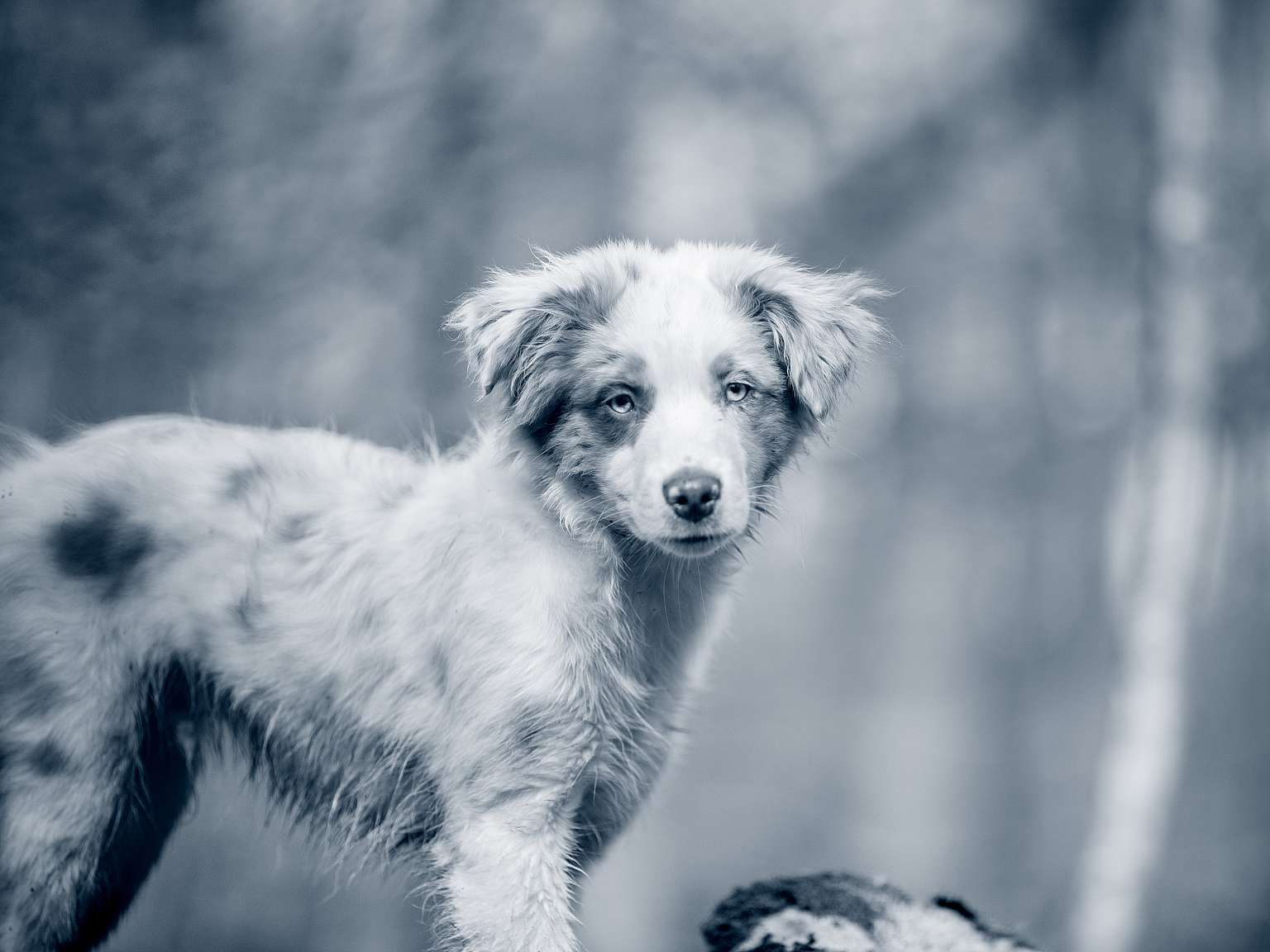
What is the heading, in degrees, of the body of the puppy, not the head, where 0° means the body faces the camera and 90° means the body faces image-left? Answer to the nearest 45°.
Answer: approximately 270°

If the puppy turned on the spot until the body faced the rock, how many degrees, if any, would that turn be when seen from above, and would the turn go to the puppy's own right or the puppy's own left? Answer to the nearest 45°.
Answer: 0° — it already faces it
